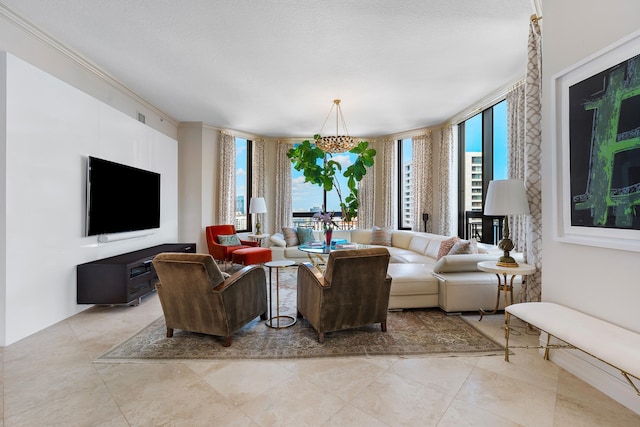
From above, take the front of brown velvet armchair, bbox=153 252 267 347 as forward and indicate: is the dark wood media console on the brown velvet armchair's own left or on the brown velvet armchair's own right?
on the brown velvet armchair's own left

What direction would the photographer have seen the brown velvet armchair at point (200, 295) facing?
facing away from the viewer and to the right of the viewer

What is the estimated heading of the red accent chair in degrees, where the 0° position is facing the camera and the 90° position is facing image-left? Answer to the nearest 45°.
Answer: approximately 315°

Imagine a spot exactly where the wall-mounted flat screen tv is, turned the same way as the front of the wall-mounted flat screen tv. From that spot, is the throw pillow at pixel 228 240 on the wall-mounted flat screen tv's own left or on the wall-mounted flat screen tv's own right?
on the wall-mounted flat screen tv's own left

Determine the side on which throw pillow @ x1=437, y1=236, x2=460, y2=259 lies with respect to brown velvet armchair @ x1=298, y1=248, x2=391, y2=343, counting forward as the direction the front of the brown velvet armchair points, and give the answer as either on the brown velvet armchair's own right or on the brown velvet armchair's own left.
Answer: on the brown velvet armchair's own right

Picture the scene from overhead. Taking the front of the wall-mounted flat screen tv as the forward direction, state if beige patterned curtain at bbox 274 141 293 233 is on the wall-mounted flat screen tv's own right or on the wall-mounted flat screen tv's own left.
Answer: on the wall-mounted flat screen tv's own left

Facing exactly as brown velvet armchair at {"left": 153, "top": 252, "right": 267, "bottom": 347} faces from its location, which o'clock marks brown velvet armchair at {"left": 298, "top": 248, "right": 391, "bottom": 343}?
brown velvet armchair at {"left": 298, "top": 248, "right": 391, "bottom": 343} is roughly at 2 o'clock from brown velvet armchair at {"left": 153, "top": 252, "right": 267, "bottom": 347}.

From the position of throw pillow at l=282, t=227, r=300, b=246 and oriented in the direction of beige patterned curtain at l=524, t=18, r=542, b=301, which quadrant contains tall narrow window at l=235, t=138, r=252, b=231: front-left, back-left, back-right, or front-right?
back-right

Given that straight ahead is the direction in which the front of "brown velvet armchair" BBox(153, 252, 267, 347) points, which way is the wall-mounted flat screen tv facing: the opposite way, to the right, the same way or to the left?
to the right

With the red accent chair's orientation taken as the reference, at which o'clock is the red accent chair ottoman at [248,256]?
The red accent chair ottoman is roughly at 12 o'clock from the red accent chair.

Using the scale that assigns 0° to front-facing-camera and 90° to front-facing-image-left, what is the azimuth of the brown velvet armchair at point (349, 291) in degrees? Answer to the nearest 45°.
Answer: approximately 135°
